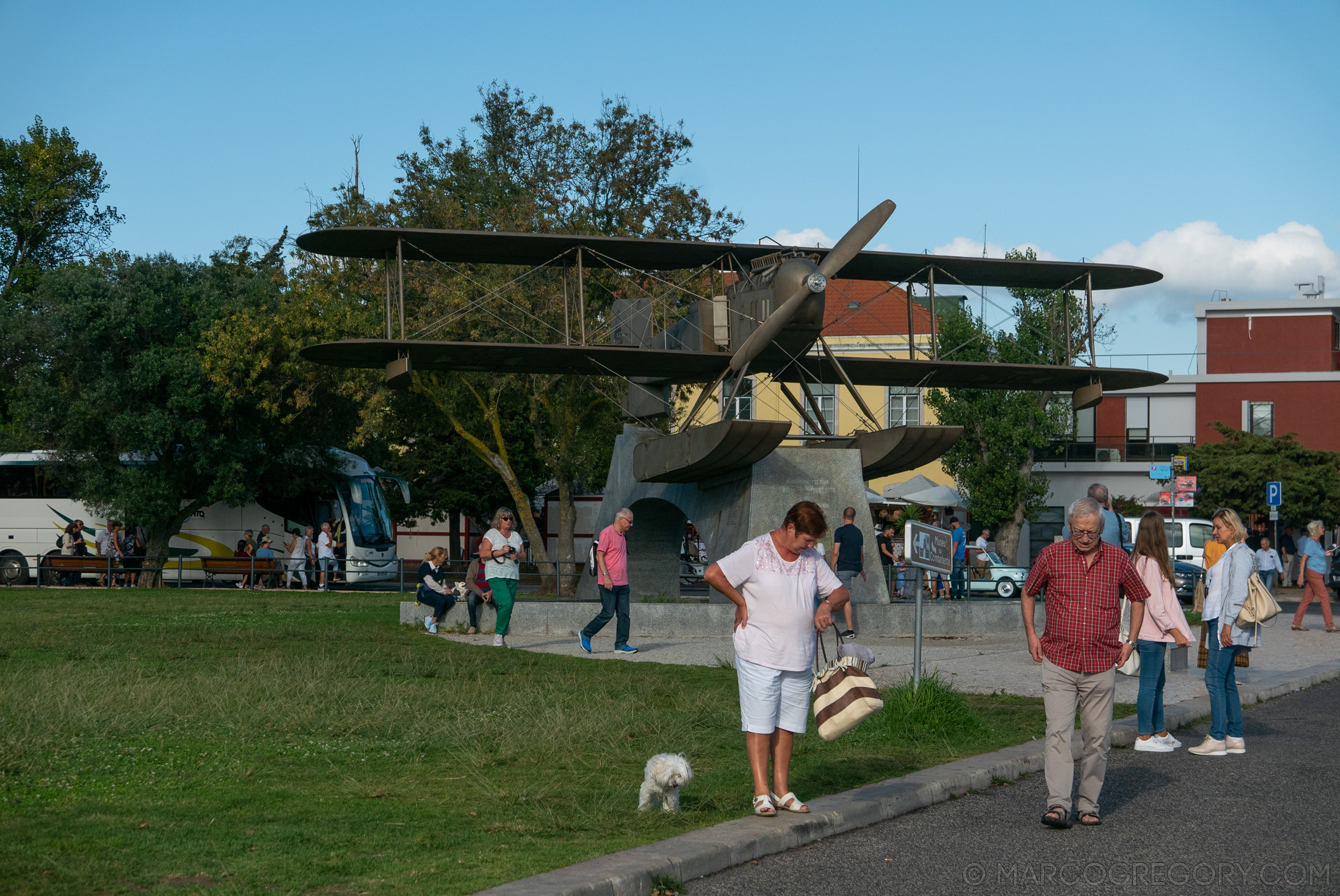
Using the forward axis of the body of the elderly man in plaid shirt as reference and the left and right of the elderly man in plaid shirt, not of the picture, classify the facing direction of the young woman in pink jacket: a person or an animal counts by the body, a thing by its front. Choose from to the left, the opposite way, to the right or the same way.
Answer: to the left

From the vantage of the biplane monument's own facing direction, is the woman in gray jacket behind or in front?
in front

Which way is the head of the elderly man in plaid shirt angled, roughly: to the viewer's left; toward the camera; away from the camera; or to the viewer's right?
toward the camera

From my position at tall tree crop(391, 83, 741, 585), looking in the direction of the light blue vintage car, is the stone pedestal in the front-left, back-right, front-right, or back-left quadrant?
front-right

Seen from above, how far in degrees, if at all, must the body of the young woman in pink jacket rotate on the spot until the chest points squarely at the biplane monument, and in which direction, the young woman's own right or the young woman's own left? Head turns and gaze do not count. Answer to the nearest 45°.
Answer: approximately 135° to the young woman's own left

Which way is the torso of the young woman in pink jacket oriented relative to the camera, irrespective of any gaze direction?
to the viewer's right

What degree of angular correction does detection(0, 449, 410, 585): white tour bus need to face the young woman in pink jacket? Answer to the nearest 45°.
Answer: approximately 45° to its right

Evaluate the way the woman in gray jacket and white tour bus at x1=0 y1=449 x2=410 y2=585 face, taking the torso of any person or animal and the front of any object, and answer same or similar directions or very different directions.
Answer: very different directions

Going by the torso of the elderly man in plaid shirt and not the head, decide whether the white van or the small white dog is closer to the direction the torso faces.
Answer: the small white dog

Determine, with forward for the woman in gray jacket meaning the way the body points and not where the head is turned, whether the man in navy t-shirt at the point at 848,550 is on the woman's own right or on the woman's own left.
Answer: on the woman's own right

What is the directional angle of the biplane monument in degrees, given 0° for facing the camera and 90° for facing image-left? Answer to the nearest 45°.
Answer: approximately 315°

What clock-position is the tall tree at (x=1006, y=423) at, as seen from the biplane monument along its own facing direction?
The tall tree is roughly at 8 o'clock from the biplane monument.

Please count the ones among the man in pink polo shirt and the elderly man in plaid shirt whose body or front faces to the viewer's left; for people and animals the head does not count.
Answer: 0

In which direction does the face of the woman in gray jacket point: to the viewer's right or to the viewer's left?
to the viewer's left

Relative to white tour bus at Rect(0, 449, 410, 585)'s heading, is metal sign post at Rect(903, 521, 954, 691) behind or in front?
in front

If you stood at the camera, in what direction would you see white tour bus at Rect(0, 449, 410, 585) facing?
facing the viewer and to the right of the viewer

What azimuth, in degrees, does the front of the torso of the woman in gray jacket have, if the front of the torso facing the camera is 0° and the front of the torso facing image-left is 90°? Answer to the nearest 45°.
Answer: approximately 90°

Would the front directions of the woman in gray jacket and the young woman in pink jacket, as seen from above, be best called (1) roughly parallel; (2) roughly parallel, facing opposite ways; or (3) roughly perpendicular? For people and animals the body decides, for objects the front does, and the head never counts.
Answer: roughly parallel, facing opposite ways
